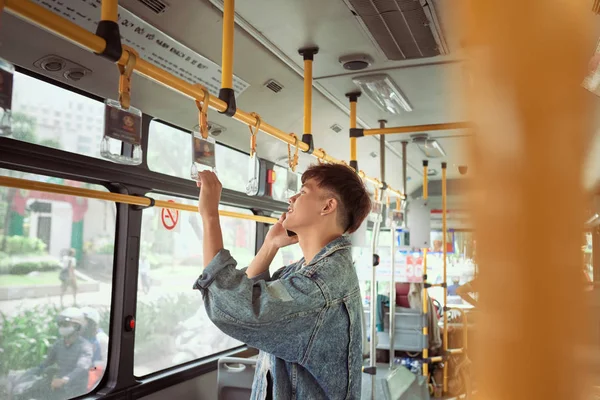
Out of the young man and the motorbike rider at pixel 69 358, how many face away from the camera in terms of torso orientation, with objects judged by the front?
0

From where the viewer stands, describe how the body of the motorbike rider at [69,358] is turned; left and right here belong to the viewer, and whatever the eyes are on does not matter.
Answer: facing the viewer and to the left of the viewer

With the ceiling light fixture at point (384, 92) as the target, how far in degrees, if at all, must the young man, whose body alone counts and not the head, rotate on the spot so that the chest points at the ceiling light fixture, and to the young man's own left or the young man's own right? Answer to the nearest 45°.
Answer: approximately 90° to the young man's own right

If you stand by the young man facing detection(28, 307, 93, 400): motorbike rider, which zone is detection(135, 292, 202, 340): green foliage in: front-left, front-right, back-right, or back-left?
front-right

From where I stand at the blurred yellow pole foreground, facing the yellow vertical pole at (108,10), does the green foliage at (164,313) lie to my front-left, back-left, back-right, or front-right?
front-right

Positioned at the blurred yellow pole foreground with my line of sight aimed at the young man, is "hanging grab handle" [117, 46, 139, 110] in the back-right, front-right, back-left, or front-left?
front-left

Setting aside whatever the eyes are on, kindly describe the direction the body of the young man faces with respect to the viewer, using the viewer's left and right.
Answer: facing to the left of the viewer

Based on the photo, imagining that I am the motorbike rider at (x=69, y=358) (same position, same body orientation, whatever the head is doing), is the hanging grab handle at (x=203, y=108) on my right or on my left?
on my left

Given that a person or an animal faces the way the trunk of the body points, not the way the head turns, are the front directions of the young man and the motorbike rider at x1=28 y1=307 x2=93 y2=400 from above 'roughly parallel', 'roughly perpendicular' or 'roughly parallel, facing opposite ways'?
roughly perpendicular

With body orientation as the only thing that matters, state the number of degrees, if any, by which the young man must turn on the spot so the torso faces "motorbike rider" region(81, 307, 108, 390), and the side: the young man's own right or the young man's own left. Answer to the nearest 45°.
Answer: approximately 45° to the young man's own right

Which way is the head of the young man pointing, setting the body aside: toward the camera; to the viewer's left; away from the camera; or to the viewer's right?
to the viewer's left
